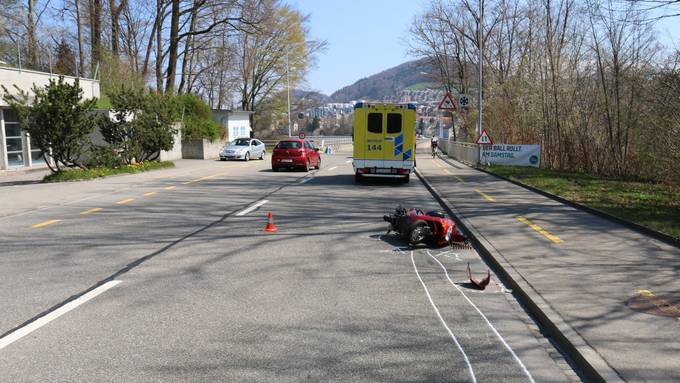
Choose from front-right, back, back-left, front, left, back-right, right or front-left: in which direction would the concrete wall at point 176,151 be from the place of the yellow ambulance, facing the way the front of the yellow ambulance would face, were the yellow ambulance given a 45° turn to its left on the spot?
front

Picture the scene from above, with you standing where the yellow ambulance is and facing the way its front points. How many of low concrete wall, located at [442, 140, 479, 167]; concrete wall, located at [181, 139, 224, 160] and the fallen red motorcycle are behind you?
1

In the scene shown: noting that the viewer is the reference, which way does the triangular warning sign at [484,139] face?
facing the viewer

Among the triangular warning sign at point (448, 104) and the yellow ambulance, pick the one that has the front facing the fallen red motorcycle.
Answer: the triangular warning sign

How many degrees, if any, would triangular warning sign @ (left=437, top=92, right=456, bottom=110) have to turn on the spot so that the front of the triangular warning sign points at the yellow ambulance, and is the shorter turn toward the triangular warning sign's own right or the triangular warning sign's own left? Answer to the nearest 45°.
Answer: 0° — it already faces it

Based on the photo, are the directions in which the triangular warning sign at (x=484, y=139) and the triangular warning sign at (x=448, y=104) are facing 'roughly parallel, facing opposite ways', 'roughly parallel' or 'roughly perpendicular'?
roughly parallel

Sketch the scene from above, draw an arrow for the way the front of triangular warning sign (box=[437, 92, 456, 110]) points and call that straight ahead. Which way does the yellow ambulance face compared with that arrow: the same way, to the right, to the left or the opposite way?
the opposite way

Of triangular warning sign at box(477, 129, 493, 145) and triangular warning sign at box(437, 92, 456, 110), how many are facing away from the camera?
0

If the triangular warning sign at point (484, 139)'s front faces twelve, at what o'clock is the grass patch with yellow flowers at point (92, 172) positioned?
The grass patch with yellow flowers is roughly at 2 o'clock from the triangular warning sign.

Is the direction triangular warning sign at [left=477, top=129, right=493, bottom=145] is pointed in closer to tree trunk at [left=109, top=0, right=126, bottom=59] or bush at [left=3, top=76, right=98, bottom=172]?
the bush

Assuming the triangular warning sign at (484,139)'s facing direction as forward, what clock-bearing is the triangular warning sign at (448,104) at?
the triangular warning sign at (448,104) is roughly at 6 o'clock from the triangular warning sign at (484,139).

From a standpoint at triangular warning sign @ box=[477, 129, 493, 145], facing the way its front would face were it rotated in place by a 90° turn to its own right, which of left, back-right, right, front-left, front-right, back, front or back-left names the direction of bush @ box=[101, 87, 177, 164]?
front

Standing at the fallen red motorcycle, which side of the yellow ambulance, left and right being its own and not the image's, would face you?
back

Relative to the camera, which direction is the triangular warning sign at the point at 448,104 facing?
toward the camera

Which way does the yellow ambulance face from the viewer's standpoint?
away from the camera

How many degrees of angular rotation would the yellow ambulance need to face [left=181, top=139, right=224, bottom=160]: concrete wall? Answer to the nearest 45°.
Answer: approximately 45° to its left

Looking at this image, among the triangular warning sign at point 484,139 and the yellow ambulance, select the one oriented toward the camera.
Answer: the triangular warning sign

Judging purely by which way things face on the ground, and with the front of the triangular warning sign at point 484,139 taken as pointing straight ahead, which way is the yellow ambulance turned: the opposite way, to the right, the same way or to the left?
the opposite way

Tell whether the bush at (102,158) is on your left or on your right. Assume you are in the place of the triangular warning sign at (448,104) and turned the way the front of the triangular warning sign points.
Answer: on your right
